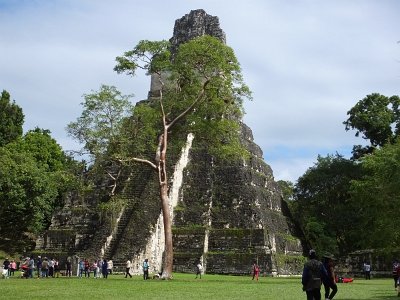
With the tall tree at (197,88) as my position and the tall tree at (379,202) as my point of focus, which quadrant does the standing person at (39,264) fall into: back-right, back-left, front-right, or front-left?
back-left

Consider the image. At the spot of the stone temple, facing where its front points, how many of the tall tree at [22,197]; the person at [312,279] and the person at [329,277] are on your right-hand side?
1

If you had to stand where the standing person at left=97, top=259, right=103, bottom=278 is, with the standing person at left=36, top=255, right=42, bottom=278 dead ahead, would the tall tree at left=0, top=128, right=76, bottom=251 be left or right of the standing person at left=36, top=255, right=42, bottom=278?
right

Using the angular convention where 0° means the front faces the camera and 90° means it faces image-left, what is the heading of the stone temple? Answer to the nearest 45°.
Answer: approximately 45°

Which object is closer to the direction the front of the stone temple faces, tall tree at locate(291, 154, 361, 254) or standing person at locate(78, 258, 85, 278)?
the standing person

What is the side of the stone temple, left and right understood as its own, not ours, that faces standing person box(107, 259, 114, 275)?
front
